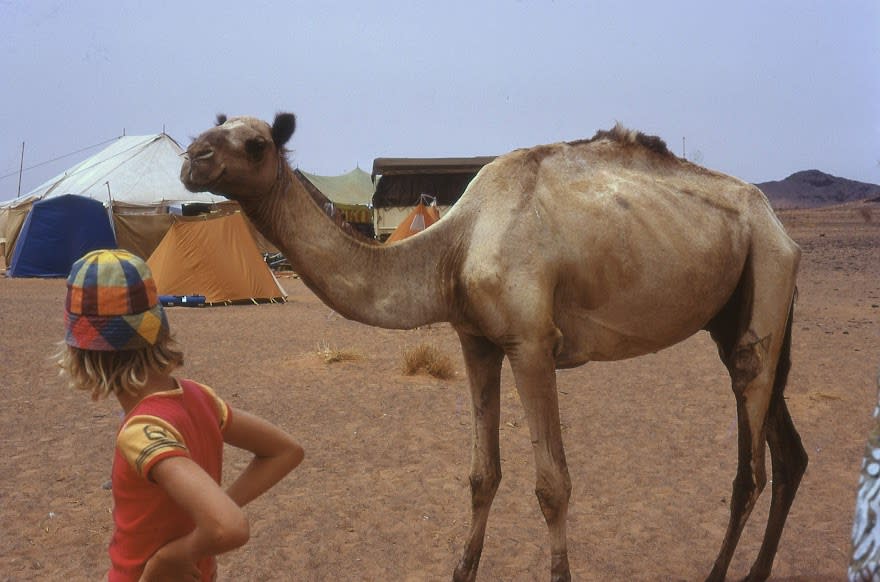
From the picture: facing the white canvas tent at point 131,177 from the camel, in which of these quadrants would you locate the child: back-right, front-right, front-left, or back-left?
back-left

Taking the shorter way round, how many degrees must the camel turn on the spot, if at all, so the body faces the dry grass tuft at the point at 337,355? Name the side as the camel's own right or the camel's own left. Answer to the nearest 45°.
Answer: approximately 90° to the camel's own right

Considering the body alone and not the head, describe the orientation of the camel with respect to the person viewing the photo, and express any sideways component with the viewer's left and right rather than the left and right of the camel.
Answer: facing to the left of the viewer

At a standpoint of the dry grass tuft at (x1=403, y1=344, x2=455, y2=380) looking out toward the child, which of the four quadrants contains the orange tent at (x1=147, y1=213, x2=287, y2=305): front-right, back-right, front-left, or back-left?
back-right

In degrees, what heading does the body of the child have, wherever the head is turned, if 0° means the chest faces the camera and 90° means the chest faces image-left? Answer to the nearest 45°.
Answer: approximately 135°

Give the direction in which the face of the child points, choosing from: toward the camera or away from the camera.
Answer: away from the camera

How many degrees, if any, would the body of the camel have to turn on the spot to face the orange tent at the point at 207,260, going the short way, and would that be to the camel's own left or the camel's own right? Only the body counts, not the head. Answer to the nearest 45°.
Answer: approximately 45° to the camel's own right

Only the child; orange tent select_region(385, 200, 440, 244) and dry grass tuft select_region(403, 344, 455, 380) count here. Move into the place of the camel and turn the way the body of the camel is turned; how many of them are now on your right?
2
